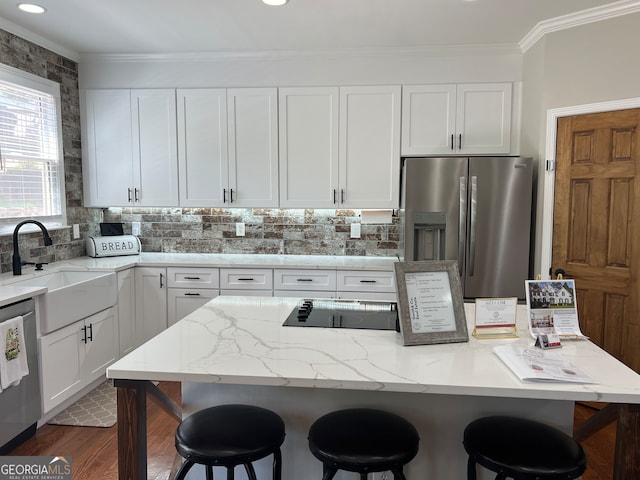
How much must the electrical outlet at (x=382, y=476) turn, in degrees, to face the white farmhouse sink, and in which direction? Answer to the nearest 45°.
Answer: approximately 135° to its right

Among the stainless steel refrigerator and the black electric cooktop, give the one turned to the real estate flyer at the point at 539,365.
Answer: the stainless steel refrigerator

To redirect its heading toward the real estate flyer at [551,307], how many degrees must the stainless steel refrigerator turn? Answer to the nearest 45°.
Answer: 0° — it already faces it

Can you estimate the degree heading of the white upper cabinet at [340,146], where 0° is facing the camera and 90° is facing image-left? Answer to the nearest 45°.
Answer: approximately 0°

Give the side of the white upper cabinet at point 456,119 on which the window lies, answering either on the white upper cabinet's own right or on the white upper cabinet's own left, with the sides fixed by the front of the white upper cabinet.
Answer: on the white upper cabinet's own right

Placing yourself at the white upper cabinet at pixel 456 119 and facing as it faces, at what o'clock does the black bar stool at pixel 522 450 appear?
The black bar stool is roughly at 12 o'clock from the white upper cabinet.

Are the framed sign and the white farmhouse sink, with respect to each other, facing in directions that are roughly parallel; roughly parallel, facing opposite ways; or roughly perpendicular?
roughly perpendicular

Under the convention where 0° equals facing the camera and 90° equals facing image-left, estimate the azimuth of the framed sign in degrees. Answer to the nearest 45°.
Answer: approximately 0°

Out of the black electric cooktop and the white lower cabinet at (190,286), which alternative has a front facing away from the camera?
the black electric cooktop

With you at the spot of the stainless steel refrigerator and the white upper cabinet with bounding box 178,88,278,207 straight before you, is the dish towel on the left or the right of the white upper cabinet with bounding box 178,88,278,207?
left
